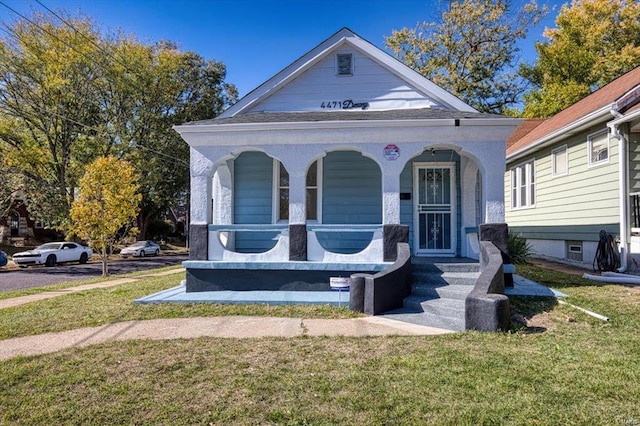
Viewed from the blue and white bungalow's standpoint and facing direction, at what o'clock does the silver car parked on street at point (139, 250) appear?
The silver car parked on street is roughly at 5 o'clock from the blue and white bungalow.

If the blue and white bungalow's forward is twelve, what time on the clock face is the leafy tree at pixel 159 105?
The leafy tree is roughly at 5 o'clock from the blue and white bungalow.

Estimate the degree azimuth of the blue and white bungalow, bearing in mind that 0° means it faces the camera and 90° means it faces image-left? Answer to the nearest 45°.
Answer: approximately 0°

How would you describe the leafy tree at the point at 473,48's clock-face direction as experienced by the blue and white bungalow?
The leafy tree is roughly at 7 o'clock from the blue and white bungalow.

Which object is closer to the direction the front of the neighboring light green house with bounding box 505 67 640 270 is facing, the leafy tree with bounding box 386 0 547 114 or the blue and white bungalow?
the blue and white bungalow

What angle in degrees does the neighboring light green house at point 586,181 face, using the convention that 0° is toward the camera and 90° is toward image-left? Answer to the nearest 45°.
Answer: approximately 315°

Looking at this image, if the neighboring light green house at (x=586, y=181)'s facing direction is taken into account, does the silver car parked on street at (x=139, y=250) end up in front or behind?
behind

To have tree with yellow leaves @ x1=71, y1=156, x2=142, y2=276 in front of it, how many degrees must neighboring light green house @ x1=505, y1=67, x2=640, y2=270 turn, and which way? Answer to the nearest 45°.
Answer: approximately 135° to its right

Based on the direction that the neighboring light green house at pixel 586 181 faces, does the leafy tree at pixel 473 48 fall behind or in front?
behind

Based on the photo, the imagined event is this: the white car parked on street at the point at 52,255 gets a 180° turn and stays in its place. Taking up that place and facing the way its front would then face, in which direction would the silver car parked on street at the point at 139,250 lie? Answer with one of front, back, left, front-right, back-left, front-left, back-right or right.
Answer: front
